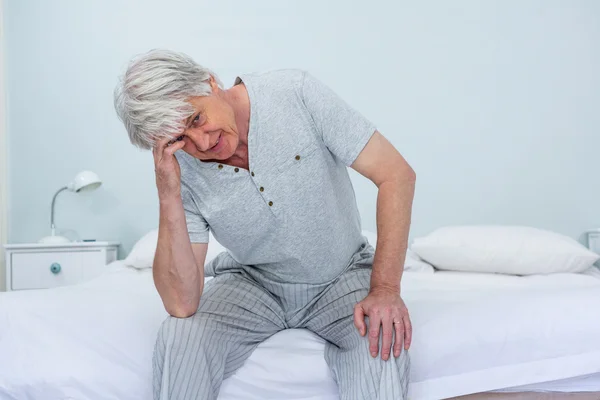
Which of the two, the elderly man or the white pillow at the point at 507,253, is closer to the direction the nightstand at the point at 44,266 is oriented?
the elderly man

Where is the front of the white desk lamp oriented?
to the viewer's right

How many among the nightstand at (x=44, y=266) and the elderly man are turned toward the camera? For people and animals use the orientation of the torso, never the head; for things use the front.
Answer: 2

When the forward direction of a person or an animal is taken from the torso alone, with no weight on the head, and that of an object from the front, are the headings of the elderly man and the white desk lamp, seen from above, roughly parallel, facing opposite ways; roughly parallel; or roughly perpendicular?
roughly perpendicular

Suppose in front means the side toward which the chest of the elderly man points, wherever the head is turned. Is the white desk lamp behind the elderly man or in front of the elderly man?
behind

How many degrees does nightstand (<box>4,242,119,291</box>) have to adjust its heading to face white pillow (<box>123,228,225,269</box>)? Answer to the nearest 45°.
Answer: approximately 45° to its left

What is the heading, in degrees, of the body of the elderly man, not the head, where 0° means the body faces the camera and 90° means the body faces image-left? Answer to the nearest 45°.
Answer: approximately 0°

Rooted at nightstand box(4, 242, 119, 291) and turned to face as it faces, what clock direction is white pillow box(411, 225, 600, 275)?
The white pillow is roughly at 10 o'clock from the nightstand.

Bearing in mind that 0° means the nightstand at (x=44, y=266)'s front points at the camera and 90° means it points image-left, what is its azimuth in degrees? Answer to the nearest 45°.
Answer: approximately 0°
